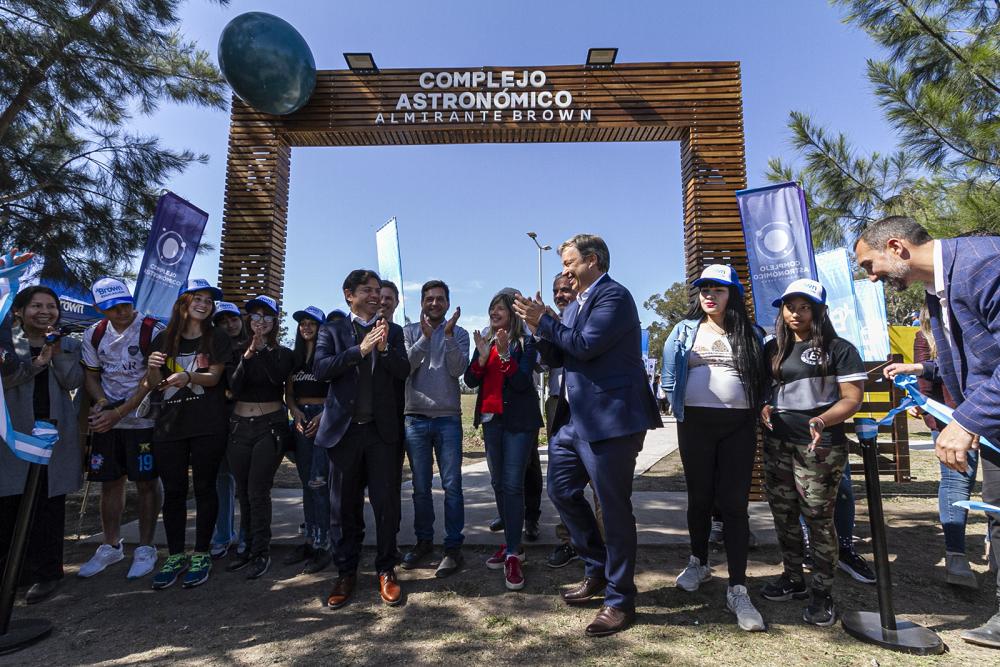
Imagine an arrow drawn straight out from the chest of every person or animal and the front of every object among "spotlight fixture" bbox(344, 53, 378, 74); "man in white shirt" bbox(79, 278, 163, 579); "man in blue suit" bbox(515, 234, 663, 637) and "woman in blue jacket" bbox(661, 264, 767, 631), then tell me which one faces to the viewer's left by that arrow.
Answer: the man in blue suit

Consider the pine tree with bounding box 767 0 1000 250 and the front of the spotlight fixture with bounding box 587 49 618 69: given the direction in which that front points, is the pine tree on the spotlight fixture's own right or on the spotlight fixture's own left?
on the spotlight fixture's own left

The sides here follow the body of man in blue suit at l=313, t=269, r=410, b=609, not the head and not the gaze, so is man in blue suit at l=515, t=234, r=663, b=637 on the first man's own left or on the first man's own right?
on the first man's own left

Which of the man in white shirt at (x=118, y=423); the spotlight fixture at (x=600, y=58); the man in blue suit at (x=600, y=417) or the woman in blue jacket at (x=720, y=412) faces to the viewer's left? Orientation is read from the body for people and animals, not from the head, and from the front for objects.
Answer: the man in blue suit

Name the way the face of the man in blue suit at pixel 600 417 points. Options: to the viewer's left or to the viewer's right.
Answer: to the viewer's left

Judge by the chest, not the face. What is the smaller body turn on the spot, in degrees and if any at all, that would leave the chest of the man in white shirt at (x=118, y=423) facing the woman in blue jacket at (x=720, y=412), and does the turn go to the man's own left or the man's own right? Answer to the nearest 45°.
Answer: approximately 45° to the man's own left

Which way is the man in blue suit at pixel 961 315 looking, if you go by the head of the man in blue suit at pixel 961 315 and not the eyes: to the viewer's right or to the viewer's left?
to the viewer's left

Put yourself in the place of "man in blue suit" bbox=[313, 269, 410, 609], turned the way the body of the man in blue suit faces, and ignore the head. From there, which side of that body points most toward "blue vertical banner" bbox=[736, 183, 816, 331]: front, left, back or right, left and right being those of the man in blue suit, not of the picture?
left

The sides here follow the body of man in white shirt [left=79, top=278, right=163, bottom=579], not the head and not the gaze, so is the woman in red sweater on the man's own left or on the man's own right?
on the man's own left

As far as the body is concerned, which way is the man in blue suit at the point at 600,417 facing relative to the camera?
to the viewer's left

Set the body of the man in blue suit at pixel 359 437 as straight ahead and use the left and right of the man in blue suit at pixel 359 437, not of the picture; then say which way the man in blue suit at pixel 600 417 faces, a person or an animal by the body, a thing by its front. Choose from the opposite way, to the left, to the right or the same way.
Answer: to the right

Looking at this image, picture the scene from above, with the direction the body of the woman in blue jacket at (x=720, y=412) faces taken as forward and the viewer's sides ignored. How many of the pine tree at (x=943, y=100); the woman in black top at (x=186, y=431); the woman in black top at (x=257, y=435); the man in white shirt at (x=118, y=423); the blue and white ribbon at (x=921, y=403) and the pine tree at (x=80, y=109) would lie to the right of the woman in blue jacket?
4

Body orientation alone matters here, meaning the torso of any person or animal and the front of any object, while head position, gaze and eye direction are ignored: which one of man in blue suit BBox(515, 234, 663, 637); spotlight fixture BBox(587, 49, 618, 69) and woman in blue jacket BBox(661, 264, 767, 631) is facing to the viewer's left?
the man in blue suit
